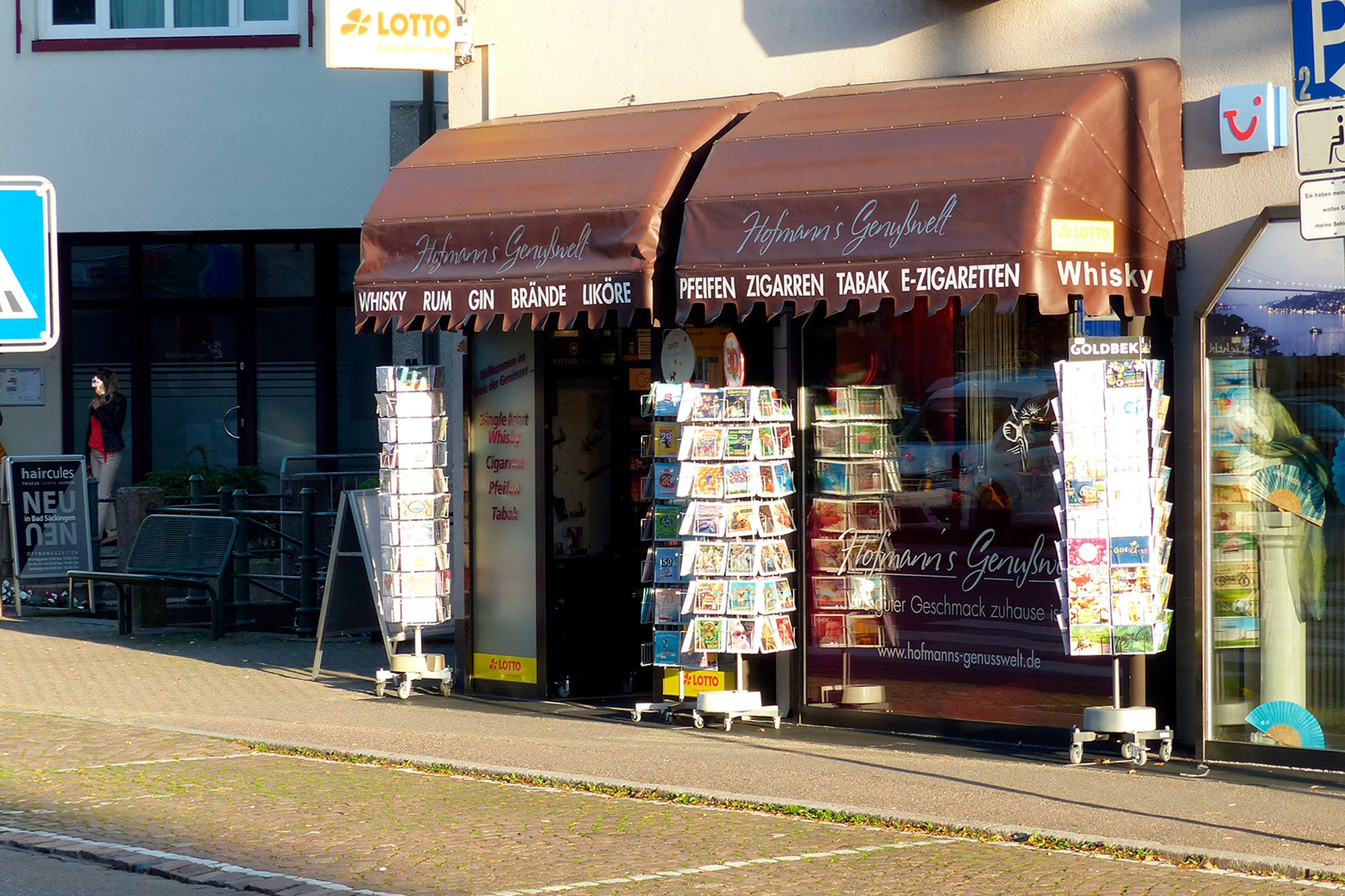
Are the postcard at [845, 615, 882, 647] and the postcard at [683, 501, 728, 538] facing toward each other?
no

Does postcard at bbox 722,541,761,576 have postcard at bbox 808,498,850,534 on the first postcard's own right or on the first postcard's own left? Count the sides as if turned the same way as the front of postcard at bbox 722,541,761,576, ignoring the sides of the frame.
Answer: on the first postcard's own left

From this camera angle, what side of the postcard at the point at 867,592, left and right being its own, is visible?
front

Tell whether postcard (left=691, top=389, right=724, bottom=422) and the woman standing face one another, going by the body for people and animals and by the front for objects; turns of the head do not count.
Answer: no

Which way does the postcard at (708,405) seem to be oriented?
toward the camera

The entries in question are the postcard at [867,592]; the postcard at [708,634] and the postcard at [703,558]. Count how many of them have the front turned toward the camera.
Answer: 3

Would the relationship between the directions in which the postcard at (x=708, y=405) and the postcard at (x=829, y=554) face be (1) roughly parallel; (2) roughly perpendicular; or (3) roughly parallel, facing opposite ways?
roughly parallel

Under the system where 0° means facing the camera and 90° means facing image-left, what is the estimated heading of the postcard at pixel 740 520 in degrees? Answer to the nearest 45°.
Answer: approximately 0°

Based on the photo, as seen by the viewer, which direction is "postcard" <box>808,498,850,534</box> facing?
toward the camera

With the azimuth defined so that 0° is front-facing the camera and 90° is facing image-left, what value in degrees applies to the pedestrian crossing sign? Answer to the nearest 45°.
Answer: approximately 0°

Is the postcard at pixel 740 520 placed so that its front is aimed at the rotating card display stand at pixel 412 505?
no

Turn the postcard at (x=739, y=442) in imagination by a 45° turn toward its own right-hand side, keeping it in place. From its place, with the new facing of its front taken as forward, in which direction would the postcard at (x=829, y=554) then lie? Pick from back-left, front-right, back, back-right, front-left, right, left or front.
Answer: back
